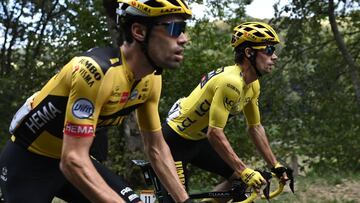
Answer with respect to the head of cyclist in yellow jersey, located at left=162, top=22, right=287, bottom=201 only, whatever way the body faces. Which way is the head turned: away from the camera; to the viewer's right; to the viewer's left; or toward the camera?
to the viewer's right

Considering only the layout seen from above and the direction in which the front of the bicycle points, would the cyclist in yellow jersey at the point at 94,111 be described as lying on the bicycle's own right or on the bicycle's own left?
on the bicycle's own right

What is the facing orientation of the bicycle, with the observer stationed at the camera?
facing to the right of the viewer
